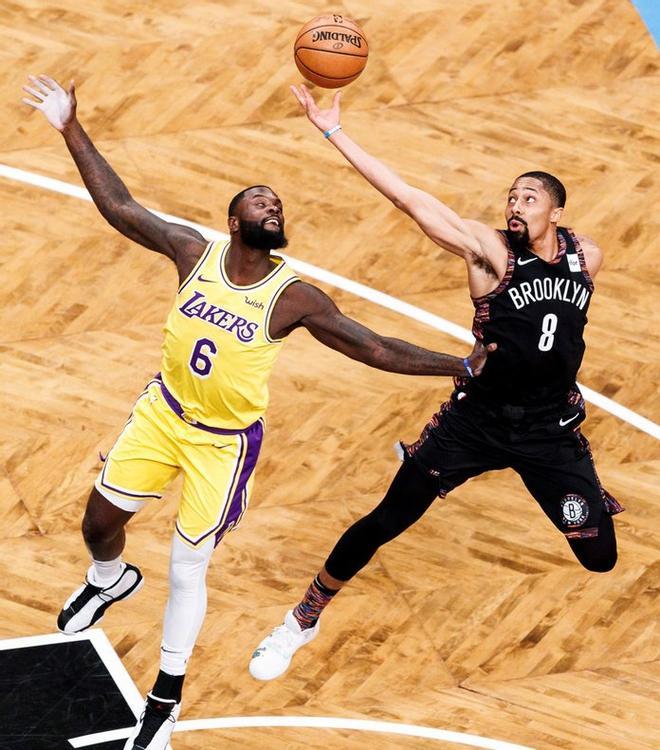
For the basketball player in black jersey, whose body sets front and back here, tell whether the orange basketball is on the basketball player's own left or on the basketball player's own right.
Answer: on the basketball player's own right

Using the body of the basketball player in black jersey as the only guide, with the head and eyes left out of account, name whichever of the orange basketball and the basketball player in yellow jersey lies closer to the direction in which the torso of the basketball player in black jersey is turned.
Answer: the basketball player in yellow jersey

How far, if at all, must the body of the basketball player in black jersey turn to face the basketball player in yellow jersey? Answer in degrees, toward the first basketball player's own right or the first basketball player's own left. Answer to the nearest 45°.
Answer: approximately 45° to the first basketball player's own right

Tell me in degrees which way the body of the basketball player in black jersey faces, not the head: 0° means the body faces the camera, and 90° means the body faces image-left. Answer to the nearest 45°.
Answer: approximately 0°

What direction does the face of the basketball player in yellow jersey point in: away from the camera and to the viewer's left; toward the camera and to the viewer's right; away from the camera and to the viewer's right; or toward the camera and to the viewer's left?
toward the camera and to the viewer's right
